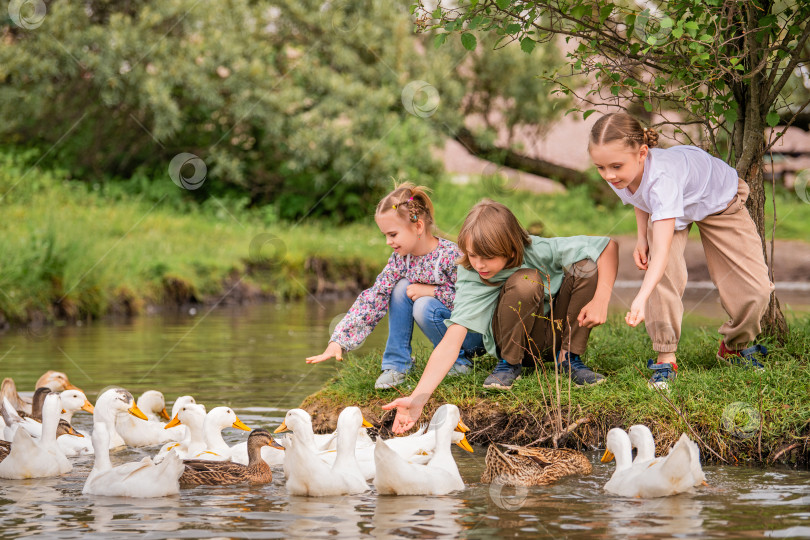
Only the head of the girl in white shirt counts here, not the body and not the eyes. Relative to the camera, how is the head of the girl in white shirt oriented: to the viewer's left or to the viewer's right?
to the viewer's left

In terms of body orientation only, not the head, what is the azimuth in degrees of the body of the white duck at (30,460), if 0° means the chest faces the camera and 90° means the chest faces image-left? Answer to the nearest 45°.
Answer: approximately 270°

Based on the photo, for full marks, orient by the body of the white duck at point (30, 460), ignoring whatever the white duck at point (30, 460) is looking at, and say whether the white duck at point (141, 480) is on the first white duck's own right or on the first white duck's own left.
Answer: on the first white duck's own right

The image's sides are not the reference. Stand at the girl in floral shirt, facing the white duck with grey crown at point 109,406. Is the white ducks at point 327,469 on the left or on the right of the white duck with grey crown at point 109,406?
left

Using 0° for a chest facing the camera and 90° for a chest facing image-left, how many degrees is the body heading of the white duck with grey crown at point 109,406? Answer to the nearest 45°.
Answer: approximately 270°

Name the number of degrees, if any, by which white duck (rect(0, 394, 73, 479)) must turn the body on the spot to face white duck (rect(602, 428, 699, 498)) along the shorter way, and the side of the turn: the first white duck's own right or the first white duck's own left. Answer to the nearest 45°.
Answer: approximately 45° to the first white duck's own right

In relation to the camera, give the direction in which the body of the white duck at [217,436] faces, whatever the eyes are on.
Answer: to the viewer's right

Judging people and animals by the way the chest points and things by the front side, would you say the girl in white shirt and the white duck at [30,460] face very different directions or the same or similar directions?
very different directions
